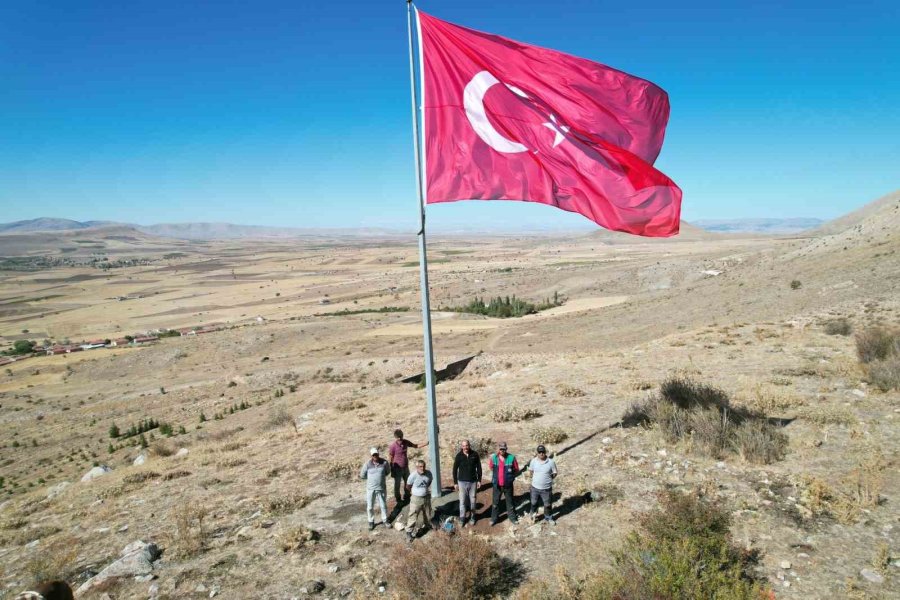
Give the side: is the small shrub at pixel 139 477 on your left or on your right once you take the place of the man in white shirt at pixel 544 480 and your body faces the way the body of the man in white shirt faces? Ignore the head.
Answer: on your right

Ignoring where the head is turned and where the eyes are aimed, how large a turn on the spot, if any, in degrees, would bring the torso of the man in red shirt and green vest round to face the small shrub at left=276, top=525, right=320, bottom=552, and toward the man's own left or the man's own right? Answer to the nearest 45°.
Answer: approximately 90° to the man's own right

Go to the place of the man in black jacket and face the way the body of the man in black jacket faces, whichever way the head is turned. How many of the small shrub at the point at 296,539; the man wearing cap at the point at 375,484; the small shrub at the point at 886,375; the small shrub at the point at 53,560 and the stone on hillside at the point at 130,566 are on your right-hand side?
4

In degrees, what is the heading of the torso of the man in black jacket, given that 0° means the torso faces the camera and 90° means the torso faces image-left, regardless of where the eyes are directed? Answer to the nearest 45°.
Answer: approximately 0°

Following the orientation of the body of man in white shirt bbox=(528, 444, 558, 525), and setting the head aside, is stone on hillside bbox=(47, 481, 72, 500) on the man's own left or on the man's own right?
on the man's own right

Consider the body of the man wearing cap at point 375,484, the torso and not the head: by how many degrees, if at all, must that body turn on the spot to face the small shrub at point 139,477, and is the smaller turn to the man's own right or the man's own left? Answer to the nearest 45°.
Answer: approximately 135° to the man's own right

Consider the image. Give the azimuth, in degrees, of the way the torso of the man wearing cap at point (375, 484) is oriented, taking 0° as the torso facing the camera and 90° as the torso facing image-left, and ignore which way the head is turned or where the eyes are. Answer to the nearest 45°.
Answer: approximately 0°

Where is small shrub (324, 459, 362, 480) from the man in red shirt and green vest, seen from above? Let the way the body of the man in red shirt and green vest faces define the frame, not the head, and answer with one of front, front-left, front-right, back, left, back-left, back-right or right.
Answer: back-right
